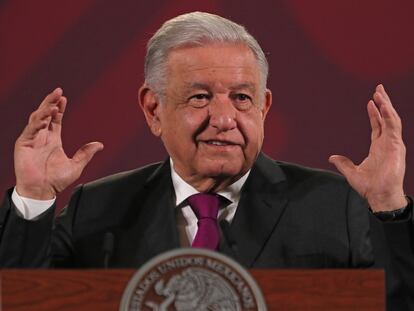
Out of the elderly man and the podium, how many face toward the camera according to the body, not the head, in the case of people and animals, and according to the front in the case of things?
2

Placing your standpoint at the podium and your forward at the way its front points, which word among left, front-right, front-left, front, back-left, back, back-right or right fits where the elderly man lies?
back

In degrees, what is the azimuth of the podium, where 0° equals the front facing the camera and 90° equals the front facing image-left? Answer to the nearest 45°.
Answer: approximately 0°

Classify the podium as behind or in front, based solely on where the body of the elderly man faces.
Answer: in front
